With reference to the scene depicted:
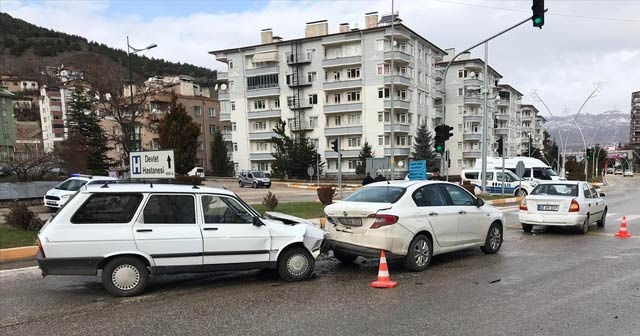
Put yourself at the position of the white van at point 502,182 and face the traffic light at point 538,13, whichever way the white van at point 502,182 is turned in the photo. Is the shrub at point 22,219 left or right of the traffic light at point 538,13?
right

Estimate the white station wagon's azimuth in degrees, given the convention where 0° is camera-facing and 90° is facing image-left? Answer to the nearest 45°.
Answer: approximately 270°

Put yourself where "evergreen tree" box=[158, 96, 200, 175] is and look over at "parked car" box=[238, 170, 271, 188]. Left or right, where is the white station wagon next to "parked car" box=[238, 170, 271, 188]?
right

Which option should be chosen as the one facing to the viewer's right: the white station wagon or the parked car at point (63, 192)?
the white station wagon

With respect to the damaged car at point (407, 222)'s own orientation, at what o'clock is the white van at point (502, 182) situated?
The white van is roughly at 11 o'clock from the damaged car.

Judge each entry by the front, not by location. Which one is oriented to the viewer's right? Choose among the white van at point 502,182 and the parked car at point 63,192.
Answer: the white van

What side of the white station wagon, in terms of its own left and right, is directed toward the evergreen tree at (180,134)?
left

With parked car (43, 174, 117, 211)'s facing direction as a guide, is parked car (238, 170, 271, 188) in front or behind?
behind

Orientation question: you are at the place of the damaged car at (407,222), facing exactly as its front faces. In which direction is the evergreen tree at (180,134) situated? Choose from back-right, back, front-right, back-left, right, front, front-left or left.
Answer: left

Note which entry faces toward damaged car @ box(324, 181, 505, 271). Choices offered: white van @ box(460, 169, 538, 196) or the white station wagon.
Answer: the white station wagon

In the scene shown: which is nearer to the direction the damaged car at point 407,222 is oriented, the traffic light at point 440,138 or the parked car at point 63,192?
the traffic light

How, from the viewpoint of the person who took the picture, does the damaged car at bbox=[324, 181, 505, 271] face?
facing away from the viewer and to the right of the viewer

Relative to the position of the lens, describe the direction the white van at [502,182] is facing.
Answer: facing to the right of the viewer

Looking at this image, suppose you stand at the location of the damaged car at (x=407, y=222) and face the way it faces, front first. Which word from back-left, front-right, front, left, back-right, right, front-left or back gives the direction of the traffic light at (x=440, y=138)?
front-left

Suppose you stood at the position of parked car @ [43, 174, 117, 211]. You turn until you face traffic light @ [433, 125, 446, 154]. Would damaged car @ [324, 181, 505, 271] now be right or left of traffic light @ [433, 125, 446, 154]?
right
